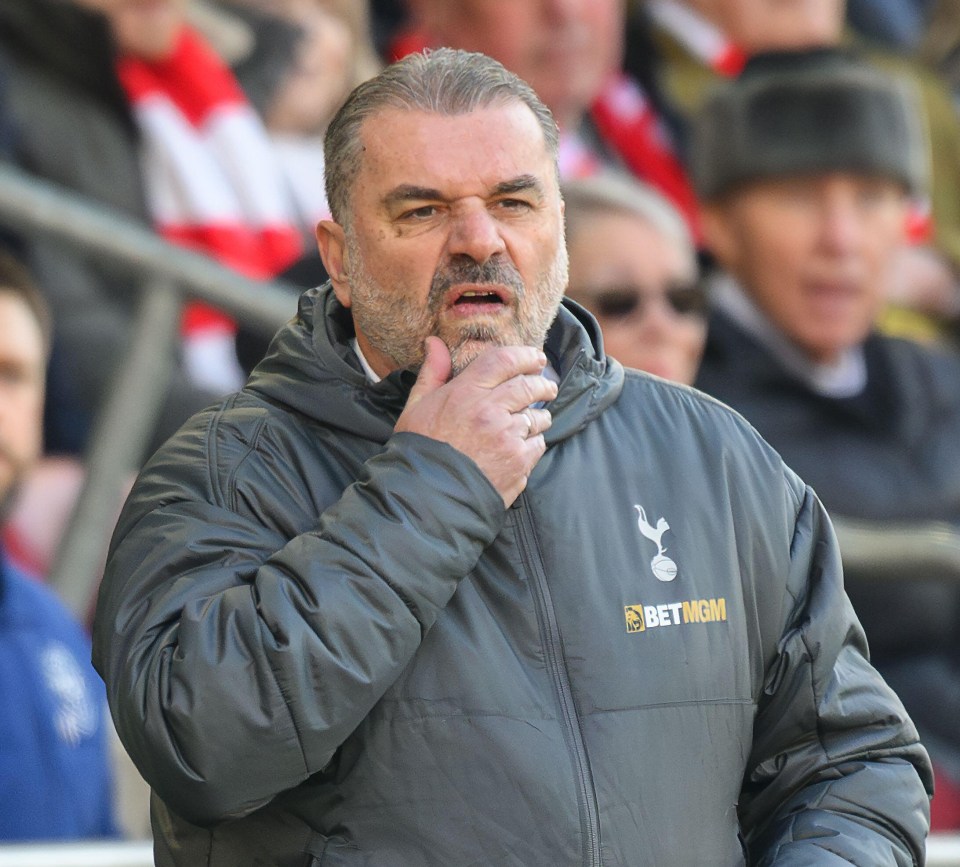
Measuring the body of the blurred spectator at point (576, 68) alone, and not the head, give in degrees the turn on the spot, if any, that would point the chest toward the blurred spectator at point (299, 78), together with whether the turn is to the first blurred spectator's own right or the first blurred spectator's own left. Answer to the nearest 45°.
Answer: approximately 90° to the first blurred spectator's own right

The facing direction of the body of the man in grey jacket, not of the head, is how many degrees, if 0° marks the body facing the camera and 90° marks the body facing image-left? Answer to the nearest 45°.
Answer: approximately 0°

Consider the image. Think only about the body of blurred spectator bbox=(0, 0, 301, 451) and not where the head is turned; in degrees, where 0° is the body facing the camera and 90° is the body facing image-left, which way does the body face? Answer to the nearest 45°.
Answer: approximately 315°

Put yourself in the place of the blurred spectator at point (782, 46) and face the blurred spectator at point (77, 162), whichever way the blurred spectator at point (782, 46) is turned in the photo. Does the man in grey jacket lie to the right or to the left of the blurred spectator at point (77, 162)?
left

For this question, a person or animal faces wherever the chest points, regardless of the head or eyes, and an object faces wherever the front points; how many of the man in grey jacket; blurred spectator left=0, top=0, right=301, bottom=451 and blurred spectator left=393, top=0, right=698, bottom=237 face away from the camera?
0

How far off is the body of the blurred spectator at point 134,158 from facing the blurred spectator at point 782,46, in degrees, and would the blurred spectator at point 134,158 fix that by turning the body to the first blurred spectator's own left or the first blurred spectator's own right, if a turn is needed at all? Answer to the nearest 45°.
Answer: approximately 90° to the first blurred spectator's own left

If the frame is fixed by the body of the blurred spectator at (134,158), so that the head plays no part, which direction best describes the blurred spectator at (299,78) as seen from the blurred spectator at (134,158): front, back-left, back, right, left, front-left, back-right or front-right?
left

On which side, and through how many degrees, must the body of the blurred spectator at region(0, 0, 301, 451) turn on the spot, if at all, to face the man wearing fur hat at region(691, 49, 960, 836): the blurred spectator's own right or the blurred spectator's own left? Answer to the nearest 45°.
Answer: approximately 45° to the blurred spectator's own left

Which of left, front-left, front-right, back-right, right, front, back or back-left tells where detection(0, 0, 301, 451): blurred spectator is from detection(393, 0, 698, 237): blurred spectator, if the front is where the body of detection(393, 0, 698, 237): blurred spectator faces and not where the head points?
right

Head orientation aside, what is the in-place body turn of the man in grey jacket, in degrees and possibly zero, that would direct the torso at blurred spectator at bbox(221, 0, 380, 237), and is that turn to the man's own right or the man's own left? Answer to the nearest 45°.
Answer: approximately 180°

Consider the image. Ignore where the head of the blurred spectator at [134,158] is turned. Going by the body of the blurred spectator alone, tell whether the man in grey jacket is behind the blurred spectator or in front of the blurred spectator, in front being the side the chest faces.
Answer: in front

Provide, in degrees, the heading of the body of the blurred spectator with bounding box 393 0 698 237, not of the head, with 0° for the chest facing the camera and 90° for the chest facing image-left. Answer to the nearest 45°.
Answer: approximately 315°
